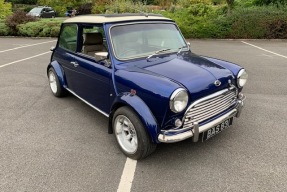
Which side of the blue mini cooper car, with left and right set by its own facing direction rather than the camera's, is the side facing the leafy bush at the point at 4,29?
back

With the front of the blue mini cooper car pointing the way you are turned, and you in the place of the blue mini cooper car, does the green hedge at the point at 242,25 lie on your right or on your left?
on your left

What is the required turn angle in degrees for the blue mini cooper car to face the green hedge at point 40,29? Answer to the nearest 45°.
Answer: approximately 180°

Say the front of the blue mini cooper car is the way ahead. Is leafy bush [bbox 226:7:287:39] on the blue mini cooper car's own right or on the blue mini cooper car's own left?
on the blue mini cooper car's own left

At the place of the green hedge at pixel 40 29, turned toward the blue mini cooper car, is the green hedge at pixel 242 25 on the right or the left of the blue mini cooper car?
left

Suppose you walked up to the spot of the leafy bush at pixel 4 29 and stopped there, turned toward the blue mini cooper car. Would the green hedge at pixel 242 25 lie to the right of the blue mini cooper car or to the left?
left

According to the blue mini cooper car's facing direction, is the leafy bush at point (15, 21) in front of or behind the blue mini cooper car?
behind
